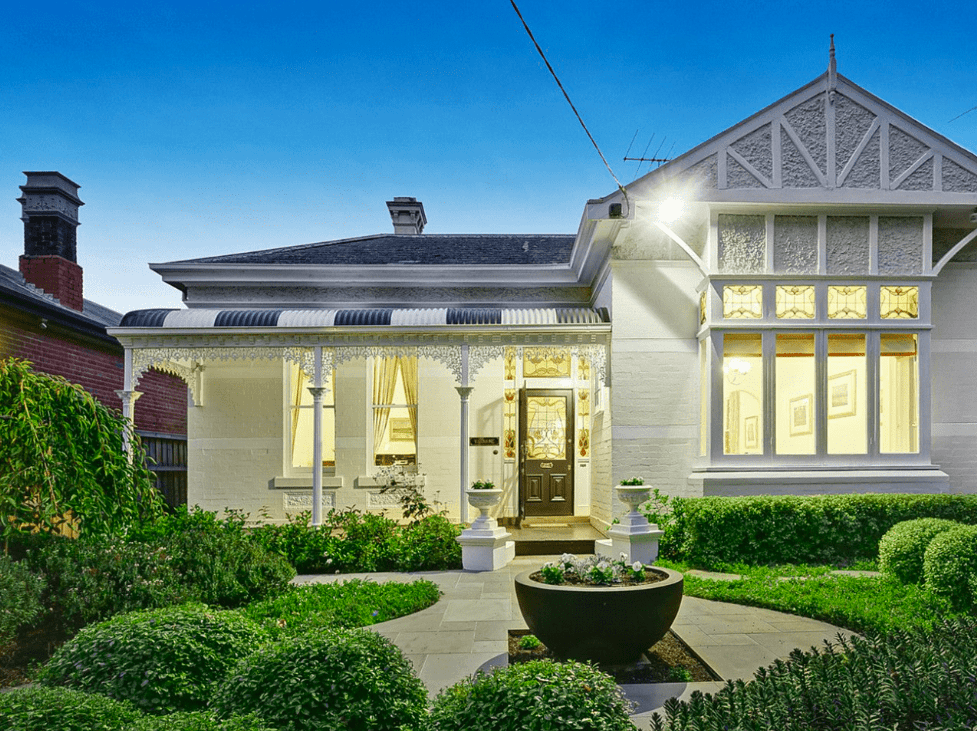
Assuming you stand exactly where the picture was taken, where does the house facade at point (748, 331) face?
facing the viewer

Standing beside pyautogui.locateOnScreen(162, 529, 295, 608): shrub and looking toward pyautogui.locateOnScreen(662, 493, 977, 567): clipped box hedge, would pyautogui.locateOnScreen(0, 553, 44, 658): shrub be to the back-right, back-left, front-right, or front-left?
back-right

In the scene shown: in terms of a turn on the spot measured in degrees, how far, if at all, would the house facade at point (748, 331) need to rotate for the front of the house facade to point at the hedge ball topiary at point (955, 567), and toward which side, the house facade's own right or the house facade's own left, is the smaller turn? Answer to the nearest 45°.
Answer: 0° — it already faces it

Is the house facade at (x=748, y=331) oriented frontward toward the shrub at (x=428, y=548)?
no

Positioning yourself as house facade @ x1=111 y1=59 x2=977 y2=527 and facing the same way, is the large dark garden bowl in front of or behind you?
in front

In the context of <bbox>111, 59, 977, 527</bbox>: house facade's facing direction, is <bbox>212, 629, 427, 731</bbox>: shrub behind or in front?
in front

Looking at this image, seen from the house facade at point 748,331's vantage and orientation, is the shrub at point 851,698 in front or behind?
in front

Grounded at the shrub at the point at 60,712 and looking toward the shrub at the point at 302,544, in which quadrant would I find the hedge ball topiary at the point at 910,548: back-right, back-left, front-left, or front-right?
front-right

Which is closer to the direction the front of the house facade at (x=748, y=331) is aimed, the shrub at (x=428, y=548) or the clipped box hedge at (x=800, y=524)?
the clipped box hedge

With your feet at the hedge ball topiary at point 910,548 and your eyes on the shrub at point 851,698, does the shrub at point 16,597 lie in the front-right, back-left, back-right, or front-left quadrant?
front-right

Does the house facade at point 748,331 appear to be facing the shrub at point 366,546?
no

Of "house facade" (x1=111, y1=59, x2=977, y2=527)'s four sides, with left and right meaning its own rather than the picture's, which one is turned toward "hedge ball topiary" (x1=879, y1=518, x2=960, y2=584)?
front
